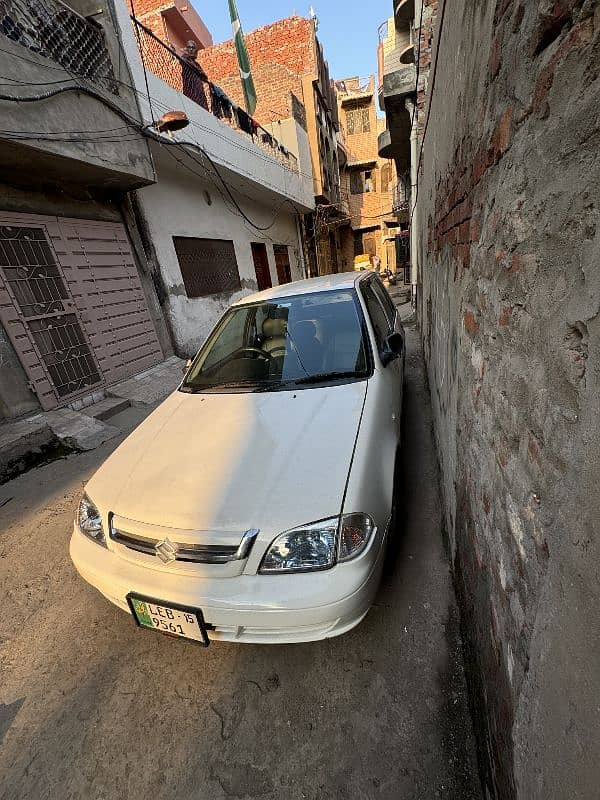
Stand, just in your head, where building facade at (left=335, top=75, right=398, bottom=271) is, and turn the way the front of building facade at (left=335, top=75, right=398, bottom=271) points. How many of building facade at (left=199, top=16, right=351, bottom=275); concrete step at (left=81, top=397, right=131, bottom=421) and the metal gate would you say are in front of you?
3

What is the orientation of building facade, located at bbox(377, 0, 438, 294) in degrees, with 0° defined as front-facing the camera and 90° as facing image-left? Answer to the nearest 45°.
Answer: approximately 90°

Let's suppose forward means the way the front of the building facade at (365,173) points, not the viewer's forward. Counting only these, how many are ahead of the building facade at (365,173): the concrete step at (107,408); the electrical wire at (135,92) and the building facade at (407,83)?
3

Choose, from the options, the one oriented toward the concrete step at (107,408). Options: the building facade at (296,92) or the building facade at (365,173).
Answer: the building facade at (365,173)

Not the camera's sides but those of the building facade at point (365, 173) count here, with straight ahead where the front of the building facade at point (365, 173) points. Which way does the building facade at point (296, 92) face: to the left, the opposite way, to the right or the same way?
to the left

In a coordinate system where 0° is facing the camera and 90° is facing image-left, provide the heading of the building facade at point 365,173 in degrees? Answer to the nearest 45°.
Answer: approximately 0°

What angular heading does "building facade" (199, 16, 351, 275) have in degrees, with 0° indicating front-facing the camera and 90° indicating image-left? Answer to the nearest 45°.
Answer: approximately 270°

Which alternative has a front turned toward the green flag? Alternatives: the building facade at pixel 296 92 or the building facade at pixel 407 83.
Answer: the building facade at pixel 407 83

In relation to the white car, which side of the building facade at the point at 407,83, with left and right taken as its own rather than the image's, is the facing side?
left

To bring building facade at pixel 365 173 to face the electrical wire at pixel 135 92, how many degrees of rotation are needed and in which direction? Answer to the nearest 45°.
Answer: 0° — it already faces it

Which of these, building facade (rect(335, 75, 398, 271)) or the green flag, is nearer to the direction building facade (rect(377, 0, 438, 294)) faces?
the green flag

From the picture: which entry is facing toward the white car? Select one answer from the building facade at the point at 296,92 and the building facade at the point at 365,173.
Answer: the building facade at the point at 365,173
